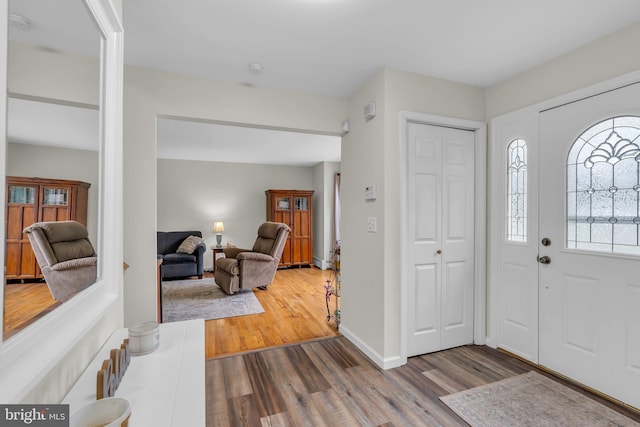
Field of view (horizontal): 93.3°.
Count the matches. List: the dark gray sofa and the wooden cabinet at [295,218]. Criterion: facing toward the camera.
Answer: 2

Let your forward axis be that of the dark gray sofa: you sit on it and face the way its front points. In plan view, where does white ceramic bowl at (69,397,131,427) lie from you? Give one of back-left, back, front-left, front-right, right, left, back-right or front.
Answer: front

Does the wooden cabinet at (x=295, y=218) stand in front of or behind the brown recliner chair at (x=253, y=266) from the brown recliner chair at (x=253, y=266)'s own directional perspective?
behind

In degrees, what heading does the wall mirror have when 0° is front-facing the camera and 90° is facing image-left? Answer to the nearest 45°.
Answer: approximately 315°

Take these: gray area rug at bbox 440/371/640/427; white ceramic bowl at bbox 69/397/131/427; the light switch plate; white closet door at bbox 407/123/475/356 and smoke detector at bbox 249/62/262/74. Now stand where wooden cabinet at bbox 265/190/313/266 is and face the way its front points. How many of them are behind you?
0

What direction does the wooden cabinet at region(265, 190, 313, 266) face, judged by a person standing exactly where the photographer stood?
facing the viewer

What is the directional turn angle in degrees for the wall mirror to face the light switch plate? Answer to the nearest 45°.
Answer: approximately 45° to its left

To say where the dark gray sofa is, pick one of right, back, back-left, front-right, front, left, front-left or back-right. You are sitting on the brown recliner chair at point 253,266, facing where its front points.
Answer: right

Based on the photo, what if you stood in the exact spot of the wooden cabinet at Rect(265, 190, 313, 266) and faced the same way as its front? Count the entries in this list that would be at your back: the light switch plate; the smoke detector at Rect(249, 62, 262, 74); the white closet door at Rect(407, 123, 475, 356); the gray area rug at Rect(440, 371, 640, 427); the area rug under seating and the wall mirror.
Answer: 0

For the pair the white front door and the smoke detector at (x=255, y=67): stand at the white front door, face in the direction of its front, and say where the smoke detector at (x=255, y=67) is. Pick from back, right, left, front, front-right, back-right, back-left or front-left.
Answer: front

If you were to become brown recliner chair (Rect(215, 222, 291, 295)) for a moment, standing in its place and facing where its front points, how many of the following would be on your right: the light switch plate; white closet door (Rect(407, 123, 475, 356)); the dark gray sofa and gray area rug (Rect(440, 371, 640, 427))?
1

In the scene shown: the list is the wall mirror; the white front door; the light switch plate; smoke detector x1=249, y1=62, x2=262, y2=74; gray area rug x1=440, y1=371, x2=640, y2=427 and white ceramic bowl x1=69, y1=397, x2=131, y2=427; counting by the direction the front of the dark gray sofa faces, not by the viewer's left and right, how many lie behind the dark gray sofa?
0

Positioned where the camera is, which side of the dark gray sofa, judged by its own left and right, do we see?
front

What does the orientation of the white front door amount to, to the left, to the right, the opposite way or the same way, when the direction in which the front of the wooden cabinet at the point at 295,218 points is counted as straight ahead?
to the right

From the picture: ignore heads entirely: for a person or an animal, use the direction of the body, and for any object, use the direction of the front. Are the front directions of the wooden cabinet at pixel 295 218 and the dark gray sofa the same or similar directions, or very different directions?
same or similar directions

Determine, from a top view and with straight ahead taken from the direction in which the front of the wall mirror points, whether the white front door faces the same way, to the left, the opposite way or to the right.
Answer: the opposite way

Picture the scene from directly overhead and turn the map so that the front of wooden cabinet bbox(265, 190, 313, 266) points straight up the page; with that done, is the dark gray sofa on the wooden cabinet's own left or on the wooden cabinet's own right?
on the wooden cabinet's own right

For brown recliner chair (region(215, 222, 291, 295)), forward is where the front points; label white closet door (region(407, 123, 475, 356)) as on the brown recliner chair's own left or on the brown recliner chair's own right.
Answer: on the brown recliner chair's own left

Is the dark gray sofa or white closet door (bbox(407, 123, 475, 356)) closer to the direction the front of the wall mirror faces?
the white closet door

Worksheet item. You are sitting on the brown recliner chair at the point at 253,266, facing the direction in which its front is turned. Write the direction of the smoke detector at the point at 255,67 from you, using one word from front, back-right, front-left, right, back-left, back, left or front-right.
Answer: front-left

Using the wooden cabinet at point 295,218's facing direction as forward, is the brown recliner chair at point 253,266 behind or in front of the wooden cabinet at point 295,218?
in front

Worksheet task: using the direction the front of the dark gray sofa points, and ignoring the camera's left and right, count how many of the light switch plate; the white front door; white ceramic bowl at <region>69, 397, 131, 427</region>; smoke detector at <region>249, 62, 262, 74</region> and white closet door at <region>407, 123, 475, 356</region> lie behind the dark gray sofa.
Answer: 0
